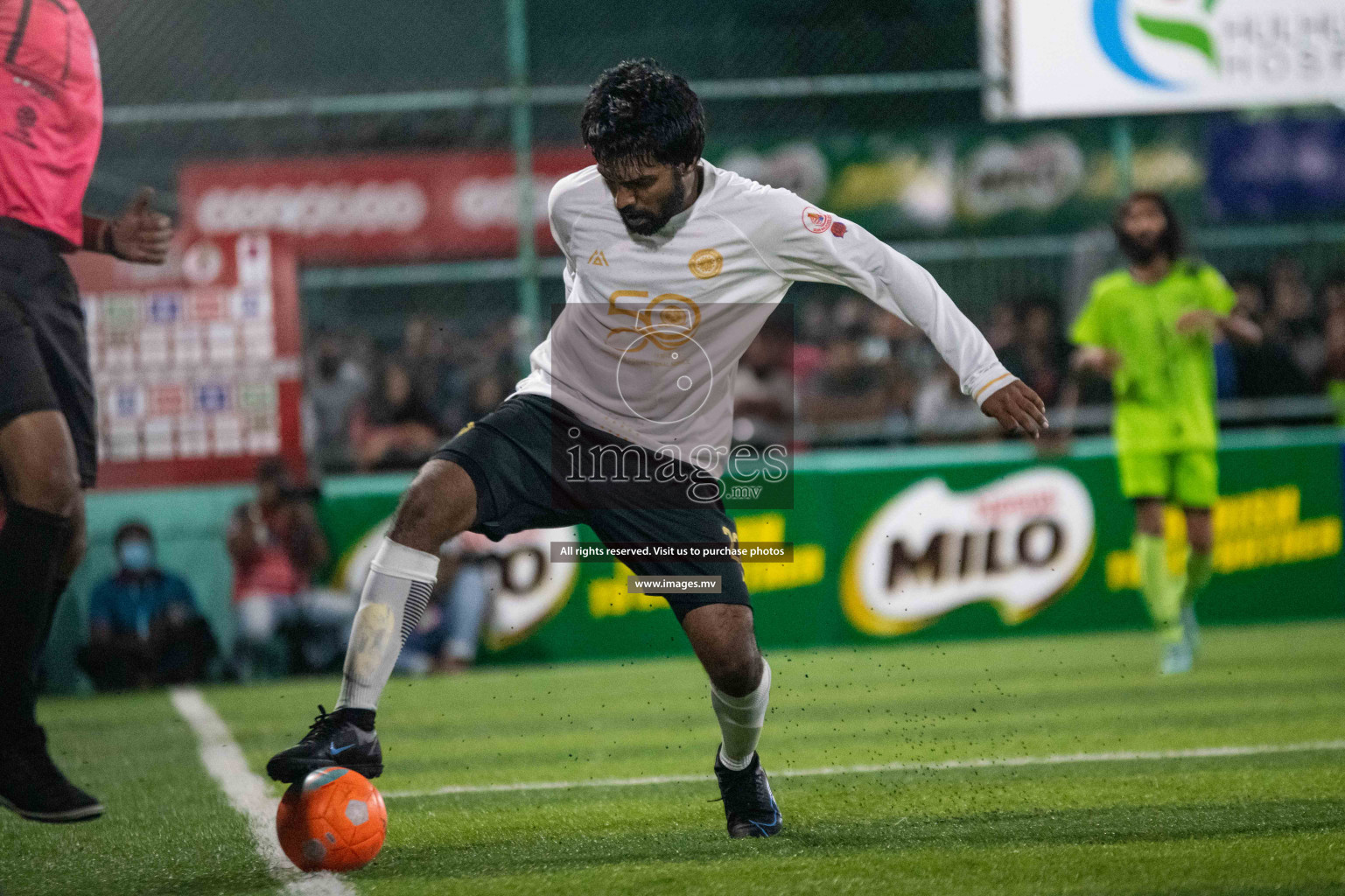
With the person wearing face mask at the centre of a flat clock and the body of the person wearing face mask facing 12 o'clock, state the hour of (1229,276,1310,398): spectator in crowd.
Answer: The spectator in crowd is roughly at 9 o'clock from the person wearing face mask.

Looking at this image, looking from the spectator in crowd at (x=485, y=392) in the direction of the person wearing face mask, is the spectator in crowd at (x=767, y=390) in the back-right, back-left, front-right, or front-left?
back-left

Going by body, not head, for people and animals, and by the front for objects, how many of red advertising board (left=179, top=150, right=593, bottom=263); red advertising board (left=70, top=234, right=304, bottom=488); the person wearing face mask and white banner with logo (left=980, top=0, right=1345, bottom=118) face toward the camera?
4

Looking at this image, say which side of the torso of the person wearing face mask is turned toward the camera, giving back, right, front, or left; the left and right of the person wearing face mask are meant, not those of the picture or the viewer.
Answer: front

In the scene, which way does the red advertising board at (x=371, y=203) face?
toward the camera

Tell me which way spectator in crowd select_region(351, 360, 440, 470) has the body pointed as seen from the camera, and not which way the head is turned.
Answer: toward the camera

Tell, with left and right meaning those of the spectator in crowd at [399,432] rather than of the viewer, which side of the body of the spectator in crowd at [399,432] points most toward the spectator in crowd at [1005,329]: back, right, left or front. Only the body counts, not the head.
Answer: left

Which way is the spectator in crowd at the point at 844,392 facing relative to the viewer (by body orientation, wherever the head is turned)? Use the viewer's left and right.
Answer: facing the viewer

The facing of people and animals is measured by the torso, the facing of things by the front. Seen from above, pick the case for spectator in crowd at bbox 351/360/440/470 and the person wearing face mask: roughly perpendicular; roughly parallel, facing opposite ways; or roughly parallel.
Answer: roughly parallel

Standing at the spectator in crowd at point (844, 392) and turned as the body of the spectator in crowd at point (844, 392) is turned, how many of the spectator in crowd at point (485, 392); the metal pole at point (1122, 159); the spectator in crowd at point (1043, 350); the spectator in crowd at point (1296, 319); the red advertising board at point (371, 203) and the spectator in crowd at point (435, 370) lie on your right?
3

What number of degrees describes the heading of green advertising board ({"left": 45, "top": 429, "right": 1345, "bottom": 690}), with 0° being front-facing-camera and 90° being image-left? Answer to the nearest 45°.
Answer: approximately 0°
